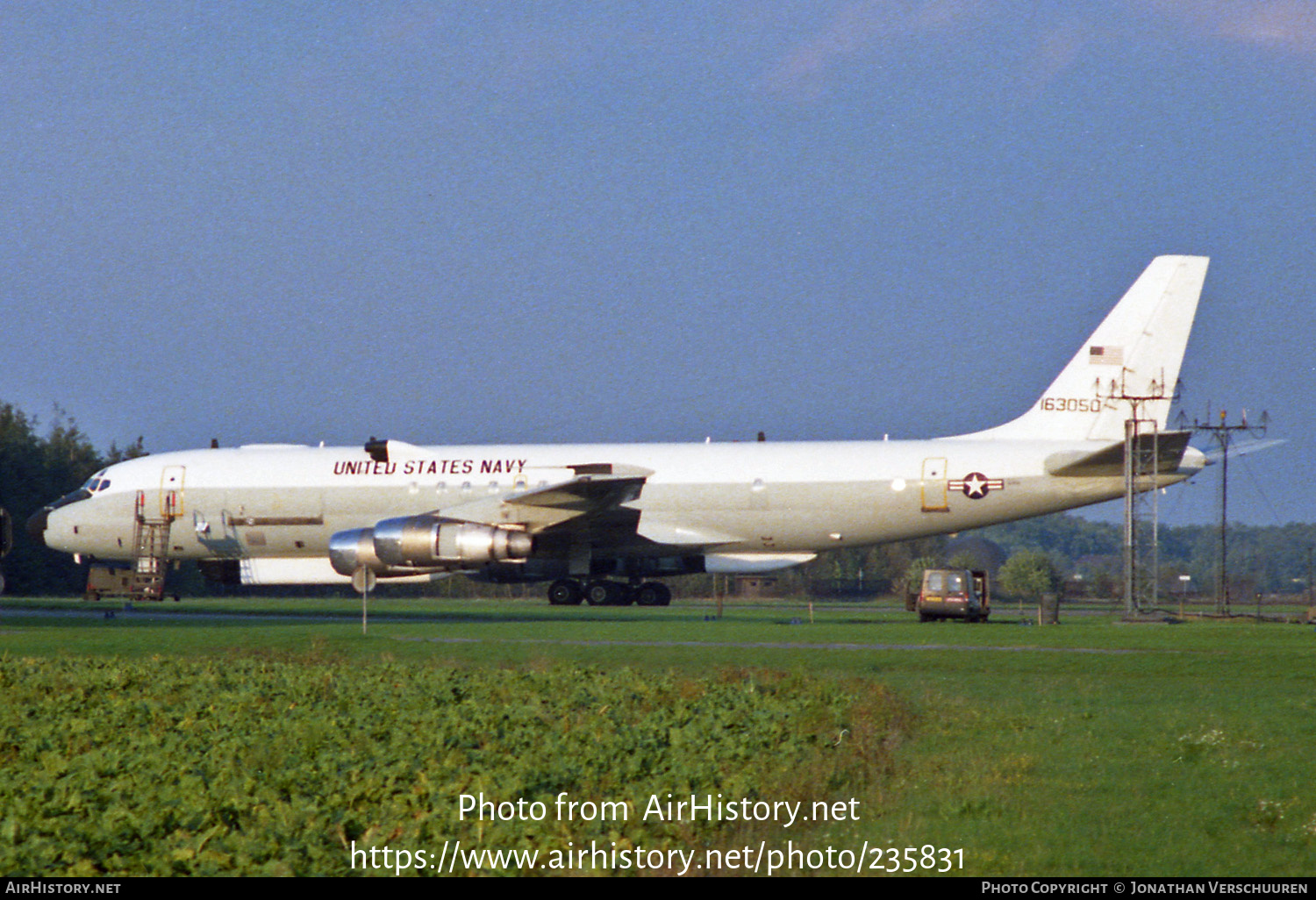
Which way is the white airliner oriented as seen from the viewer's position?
to the viewer's left

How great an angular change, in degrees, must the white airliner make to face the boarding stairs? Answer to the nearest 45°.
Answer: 0° — it already faces it
